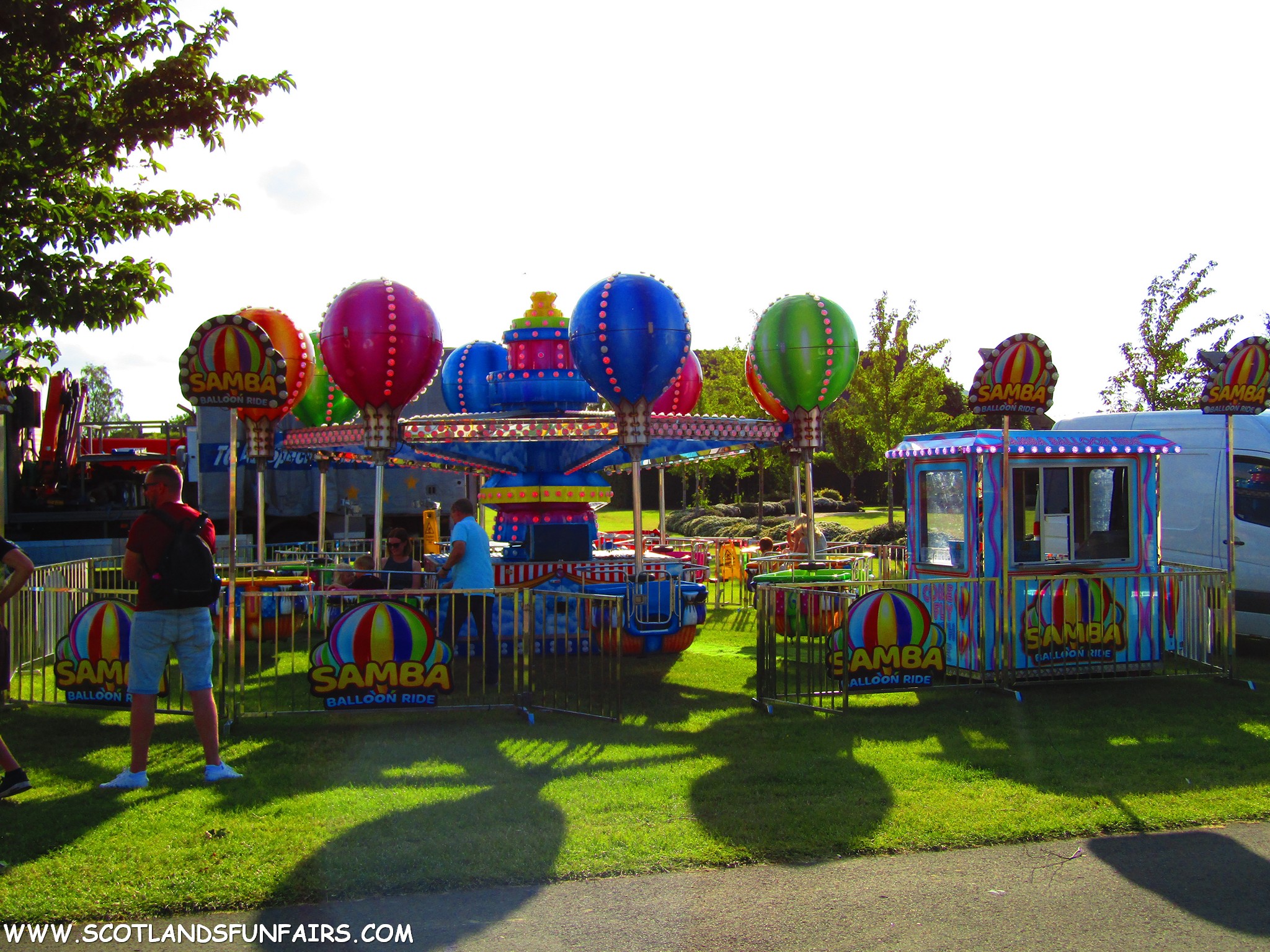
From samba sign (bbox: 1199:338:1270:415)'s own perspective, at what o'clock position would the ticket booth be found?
The ticket booth is roughly at 2 o'clock from the samba sign.

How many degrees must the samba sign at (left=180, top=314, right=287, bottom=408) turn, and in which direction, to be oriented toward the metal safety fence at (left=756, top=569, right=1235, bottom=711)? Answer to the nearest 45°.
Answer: approximately 90° to its left

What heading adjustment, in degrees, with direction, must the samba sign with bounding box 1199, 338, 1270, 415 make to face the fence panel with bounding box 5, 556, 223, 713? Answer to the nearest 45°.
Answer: approximately 45° to its right

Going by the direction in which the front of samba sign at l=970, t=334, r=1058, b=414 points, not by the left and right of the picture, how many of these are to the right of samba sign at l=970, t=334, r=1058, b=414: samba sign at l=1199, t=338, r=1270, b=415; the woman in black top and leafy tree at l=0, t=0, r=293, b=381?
2

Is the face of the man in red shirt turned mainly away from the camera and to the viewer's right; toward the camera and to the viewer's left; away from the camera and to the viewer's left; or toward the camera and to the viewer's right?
away from the camera and to the viewer's left

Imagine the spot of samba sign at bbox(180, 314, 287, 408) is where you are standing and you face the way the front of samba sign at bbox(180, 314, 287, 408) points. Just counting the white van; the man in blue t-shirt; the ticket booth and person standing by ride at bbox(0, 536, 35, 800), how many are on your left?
3

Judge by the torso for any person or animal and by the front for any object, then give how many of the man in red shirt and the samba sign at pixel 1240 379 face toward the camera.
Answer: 1

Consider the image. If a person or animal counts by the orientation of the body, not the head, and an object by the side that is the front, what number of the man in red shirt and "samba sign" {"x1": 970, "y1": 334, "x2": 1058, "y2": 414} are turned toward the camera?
1

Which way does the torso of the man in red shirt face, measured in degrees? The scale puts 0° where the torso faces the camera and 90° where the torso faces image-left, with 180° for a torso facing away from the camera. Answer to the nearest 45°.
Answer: approximately 135°
